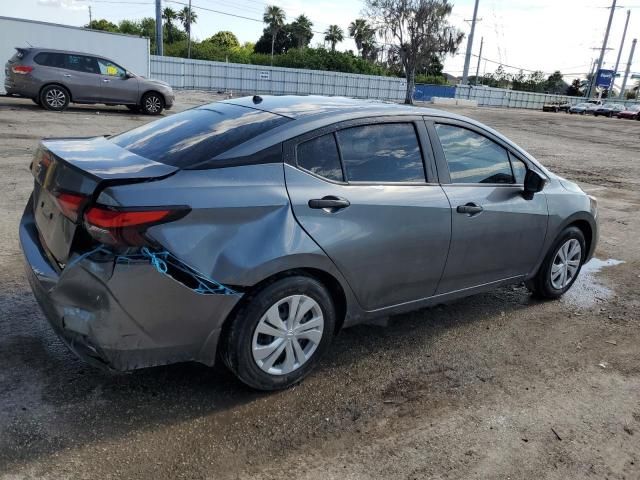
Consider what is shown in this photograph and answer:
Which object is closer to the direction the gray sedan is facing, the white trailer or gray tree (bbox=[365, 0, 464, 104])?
the gray tree

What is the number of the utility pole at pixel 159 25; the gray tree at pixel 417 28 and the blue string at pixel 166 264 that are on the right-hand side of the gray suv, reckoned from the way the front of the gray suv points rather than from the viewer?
1

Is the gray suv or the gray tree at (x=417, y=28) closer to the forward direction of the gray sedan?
the gray tree

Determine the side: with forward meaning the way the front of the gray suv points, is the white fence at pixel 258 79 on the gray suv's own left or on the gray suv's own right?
on the gray suv's own left

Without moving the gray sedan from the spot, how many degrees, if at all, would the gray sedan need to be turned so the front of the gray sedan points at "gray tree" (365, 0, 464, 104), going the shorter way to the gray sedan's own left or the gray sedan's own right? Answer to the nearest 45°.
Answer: approximately 45° to the gray sedan's own left

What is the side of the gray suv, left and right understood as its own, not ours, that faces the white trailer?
left

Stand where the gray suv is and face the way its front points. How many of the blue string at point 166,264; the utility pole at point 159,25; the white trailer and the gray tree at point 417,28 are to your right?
1

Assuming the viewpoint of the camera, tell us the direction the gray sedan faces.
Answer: facing away from the viewer and to the right of the viewer

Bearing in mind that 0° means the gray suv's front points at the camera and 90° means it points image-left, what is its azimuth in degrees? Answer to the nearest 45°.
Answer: approximately 270°

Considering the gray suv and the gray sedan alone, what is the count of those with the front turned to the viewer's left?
0

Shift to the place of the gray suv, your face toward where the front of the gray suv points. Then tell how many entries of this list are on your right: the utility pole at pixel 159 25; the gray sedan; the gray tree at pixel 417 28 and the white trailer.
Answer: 1

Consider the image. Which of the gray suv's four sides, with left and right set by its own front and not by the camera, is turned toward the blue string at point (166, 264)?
right

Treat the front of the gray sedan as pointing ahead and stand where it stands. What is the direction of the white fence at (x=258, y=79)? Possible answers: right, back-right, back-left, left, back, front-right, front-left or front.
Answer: front-left
